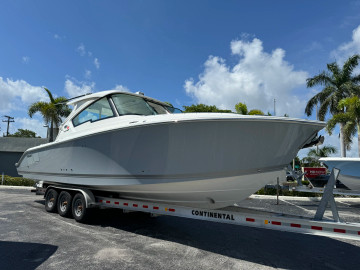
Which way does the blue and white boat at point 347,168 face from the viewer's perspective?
to the viewer's left

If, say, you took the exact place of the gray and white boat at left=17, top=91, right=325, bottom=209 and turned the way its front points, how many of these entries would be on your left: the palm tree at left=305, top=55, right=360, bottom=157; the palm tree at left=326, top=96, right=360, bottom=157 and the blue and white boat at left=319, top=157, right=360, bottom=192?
3

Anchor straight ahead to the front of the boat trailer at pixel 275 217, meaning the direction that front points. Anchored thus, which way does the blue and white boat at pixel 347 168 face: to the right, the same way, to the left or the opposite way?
the opposite way

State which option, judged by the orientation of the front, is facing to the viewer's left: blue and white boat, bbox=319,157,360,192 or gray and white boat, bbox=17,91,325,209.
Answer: blue and white boat, bbox=319,157,360,192

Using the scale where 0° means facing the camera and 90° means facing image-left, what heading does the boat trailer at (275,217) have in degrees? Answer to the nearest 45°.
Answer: approximately 315°

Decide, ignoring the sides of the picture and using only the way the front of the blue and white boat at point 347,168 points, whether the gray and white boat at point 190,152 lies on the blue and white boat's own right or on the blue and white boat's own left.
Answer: on the blue and white boat's own left

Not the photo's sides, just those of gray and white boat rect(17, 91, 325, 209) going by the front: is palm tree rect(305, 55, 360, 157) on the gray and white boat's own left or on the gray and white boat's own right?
on the gray and white boat's own left

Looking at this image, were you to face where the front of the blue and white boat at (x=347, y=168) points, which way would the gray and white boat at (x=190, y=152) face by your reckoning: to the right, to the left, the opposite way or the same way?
the opposite way

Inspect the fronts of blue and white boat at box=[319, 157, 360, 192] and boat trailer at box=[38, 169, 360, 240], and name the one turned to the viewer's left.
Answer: the blue and white boat

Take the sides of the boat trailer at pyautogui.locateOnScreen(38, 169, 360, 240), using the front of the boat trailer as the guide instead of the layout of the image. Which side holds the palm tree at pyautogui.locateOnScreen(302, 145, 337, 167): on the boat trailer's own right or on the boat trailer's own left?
on the boat trailer's own left

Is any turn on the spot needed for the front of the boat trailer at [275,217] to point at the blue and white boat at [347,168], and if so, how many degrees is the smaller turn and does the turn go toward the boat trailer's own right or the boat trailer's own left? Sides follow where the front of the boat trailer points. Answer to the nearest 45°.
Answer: approximately 90° to the boat trailer's own left

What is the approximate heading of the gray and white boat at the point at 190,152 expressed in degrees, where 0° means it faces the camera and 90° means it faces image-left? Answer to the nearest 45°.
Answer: approximately 315°

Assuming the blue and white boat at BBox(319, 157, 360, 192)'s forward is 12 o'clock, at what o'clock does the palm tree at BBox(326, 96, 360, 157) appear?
The palm tree is roughly at 3 o'clock from the blue and white boat.

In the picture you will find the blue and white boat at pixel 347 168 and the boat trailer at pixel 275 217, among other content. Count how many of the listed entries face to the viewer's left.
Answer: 1
